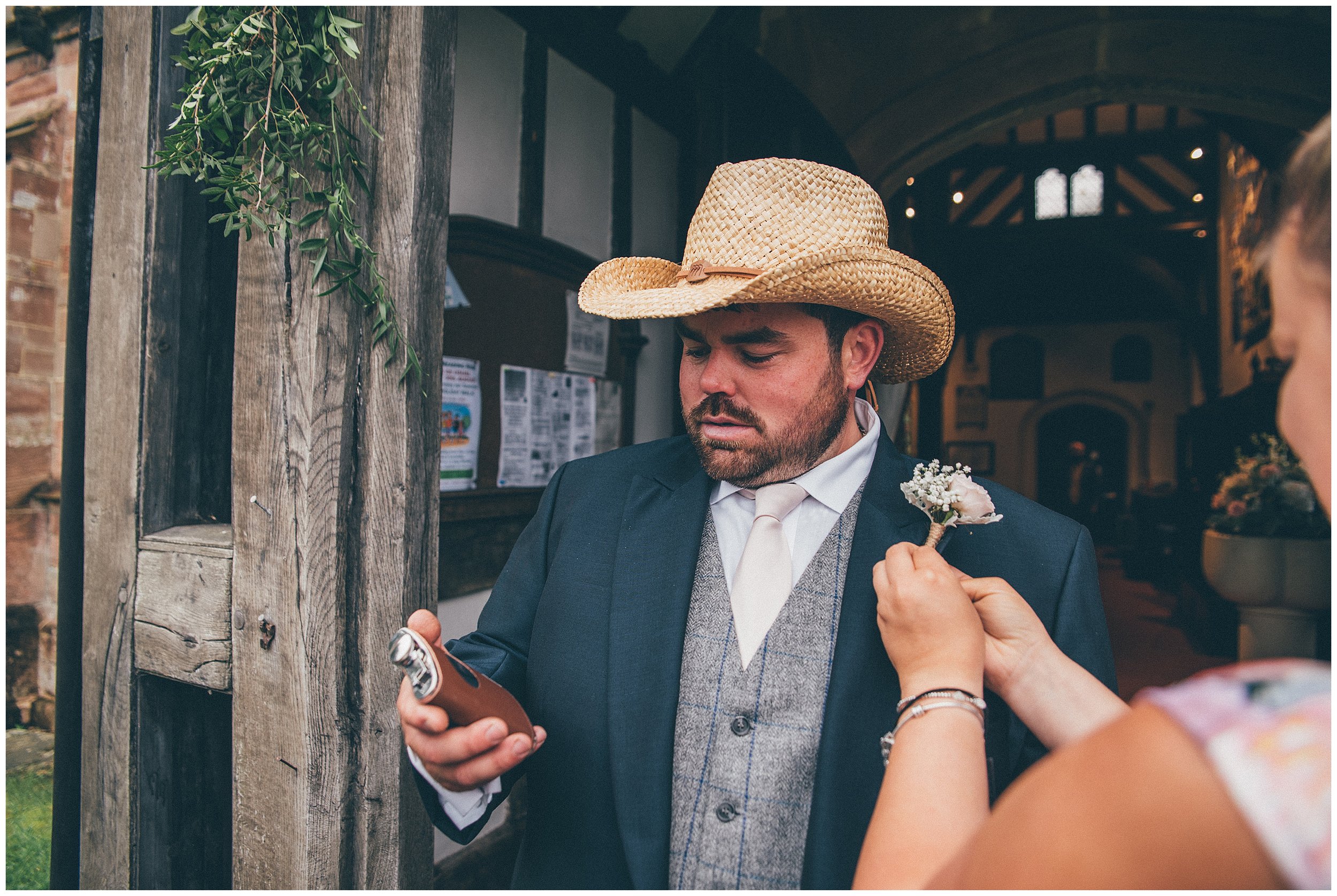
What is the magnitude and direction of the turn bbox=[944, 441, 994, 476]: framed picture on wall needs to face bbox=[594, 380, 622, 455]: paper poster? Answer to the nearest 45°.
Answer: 0° — it already faces it

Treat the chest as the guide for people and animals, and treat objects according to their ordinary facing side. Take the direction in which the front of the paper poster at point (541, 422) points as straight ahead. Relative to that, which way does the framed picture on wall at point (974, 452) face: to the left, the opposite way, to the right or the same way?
to the right

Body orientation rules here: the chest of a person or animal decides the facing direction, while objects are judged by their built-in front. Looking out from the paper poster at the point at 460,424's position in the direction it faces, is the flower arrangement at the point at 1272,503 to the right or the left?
on its left

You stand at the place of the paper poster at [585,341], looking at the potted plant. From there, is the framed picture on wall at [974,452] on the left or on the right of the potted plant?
left

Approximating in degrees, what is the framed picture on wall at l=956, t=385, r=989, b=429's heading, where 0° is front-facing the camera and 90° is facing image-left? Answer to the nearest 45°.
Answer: approximately 0°

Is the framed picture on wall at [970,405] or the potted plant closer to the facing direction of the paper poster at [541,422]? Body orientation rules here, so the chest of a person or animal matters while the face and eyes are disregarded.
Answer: the potted plant

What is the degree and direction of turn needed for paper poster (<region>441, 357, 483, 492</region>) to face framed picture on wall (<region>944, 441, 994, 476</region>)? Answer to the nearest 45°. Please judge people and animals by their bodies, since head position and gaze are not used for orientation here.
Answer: approximately 90° to its left

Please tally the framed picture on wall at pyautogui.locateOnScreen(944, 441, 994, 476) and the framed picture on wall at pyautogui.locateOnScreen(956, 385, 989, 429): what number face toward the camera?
2
